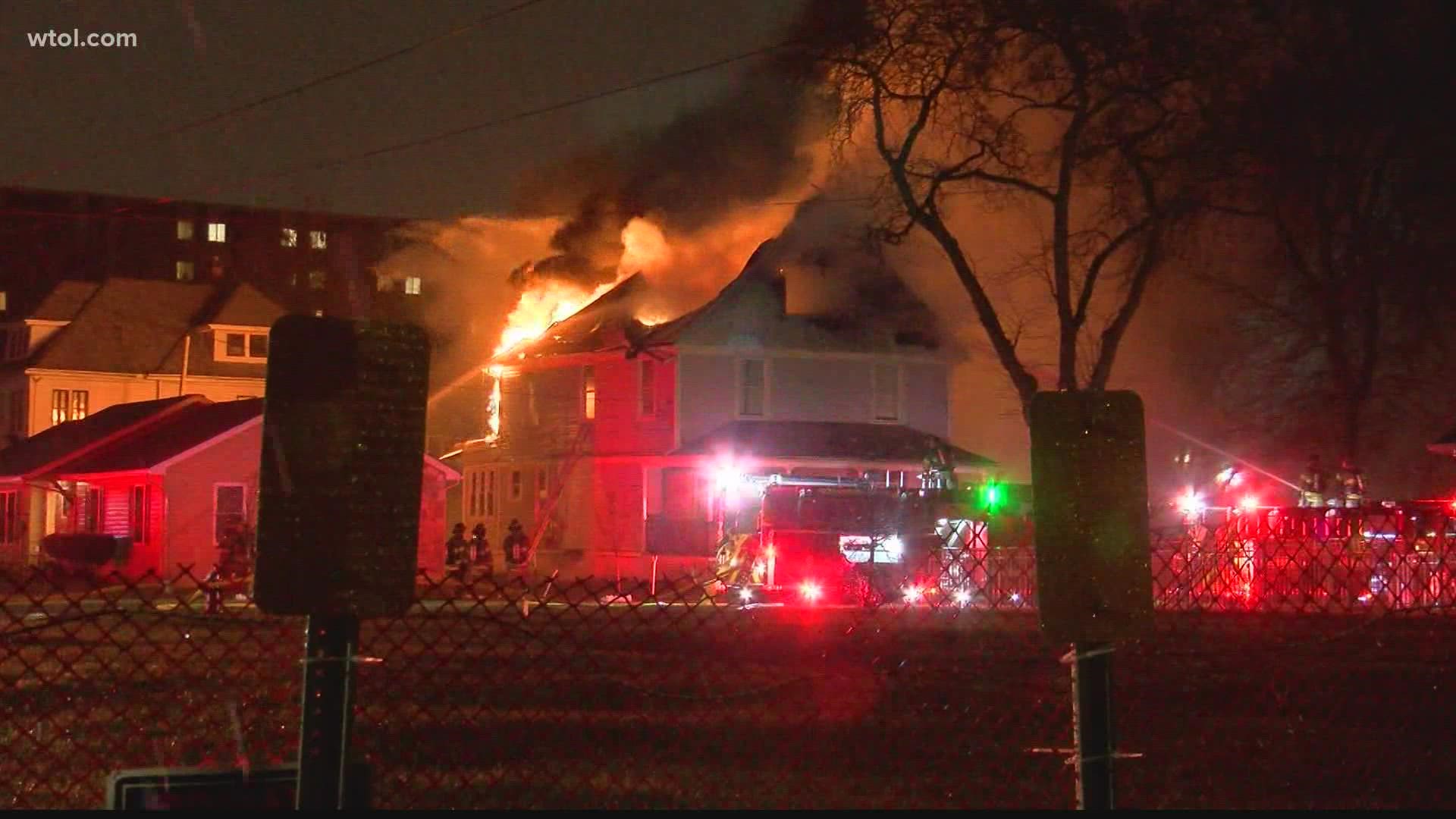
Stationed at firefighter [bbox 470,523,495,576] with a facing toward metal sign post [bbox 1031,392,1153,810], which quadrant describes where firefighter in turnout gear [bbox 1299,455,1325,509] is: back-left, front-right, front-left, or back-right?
front-left

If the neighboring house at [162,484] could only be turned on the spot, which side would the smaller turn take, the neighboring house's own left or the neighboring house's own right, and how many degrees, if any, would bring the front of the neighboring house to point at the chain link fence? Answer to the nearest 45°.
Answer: approximately 45° to the neighboring house's own left

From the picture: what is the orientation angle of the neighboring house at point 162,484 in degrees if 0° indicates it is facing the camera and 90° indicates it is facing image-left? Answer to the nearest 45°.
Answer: approximately 45°

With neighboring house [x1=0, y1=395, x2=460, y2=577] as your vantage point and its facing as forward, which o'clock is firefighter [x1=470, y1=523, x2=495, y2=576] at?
The firefighter is roughly at 9 o'clock from the neighboring house.

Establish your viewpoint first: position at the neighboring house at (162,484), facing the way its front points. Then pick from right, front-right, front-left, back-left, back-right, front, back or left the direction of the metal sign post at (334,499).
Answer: front-left

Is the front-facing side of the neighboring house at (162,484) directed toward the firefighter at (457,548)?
no

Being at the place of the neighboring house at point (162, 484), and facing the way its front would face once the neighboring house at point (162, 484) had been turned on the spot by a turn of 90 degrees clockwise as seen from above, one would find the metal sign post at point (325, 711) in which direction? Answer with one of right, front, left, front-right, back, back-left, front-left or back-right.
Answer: back-left

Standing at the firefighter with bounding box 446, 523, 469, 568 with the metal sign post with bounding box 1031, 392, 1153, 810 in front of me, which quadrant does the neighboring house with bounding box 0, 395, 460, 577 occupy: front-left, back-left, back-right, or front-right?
back-right

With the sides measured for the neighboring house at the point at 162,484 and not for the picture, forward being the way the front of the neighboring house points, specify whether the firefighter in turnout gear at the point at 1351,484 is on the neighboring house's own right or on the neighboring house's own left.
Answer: on the neighboring house's own left

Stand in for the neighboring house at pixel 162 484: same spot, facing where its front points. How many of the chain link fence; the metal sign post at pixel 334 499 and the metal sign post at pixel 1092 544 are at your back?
0

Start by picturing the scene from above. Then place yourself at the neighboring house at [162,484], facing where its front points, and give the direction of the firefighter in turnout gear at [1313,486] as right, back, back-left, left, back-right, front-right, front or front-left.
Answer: left

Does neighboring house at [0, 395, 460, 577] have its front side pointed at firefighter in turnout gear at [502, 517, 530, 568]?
no

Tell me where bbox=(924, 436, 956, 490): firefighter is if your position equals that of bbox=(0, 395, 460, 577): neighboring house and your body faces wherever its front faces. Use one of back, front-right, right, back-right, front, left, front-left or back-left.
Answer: left

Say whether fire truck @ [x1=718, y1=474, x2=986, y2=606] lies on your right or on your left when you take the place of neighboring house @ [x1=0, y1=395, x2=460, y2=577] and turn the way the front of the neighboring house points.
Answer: on your left

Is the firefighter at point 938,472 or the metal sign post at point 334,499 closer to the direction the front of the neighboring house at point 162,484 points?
the metal sign post
